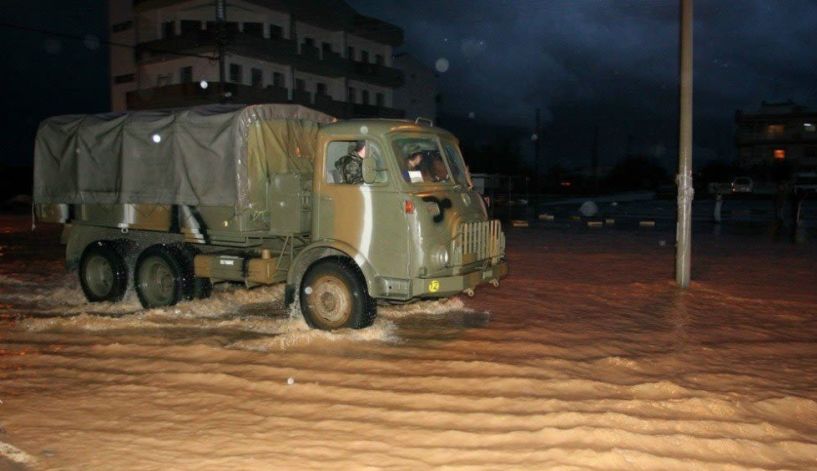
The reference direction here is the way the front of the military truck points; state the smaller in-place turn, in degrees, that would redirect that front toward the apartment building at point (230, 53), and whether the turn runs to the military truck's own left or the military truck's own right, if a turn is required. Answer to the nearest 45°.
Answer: approximately 135° to the military truck's own left

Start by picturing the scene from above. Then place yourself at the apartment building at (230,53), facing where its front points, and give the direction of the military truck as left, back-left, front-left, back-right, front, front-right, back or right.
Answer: front-right

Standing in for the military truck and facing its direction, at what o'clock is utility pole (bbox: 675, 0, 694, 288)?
The utility pole is roughly at 10 o'clock from the military truck.

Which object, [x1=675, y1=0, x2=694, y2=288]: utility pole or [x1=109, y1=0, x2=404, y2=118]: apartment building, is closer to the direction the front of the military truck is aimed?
the utility pole
